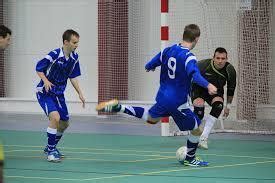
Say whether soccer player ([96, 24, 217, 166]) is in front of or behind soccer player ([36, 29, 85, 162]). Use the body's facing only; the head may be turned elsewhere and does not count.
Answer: in front

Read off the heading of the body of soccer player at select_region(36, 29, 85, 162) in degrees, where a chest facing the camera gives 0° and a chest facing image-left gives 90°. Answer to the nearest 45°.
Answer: approximately 315°

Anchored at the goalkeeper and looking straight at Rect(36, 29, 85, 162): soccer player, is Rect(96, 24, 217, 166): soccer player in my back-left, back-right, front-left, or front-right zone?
front-left

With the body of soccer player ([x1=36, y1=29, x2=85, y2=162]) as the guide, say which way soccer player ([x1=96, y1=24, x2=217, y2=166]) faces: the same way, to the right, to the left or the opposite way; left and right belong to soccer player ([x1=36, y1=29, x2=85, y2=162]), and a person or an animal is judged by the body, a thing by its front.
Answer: to the left

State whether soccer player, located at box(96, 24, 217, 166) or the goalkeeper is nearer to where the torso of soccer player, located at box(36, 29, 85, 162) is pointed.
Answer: the soccer player

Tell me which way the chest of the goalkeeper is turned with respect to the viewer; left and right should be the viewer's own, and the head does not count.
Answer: facing the viewer

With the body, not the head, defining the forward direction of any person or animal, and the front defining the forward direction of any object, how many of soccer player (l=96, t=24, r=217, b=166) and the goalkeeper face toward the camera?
1

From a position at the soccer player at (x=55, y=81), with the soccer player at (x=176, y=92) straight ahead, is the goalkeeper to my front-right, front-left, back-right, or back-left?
front-left

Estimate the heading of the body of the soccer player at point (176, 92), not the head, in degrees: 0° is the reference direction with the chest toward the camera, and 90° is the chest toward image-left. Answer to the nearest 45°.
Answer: approximately 225°

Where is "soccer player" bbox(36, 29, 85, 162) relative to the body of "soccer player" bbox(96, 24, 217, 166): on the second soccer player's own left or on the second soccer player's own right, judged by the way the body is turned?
on the second soccer player's own left

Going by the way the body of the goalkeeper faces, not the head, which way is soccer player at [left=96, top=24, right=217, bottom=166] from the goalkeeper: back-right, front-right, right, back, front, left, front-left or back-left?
front

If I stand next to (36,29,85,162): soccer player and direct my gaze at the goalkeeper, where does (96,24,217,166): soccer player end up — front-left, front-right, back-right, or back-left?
front-right

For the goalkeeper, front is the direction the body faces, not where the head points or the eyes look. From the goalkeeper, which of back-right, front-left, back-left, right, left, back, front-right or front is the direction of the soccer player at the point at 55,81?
front-right
